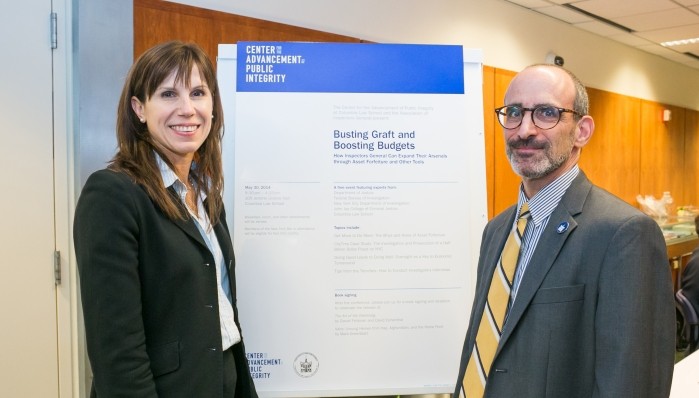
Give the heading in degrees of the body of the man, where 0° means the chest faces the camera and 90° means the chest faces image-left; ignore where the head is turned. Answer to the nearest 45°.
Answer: approximately 45°

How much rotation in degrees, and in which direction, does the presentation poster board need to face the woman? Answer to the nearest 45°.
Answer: approximately 45° to its right

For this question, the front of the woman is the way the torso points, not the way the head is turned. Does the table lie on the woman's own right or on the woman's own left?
on the woman's own left

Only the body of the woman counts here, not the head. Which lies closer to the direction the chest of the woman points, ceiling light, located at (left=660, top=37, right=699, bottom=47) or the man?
the man

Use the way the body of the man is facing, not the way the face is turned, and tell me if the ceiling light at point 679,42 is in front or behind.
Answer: behind

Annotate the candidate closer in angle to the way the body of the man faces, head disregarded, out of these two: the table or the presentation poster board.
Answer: the presentation poster board

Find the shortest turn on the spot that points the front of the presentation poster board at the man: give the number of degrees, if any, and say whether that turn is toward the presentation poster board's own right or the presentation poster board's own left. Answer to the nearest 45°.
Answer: approximately 45° to the presentation poster board's own left

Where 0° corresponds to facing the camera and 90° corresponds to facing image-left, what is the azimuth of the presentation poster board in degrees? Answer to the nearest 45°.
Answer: approximately 0°

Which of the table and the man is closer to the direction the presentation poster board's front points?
the man

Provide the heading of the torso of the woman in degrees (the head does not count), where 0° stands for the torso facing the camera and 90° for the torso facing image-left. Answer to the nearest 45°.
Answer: approximately 315°

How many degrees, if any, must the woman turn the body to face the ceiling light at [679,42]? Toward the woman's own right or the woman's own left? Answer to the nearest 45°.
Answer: approximately 90° to the woman's own left
